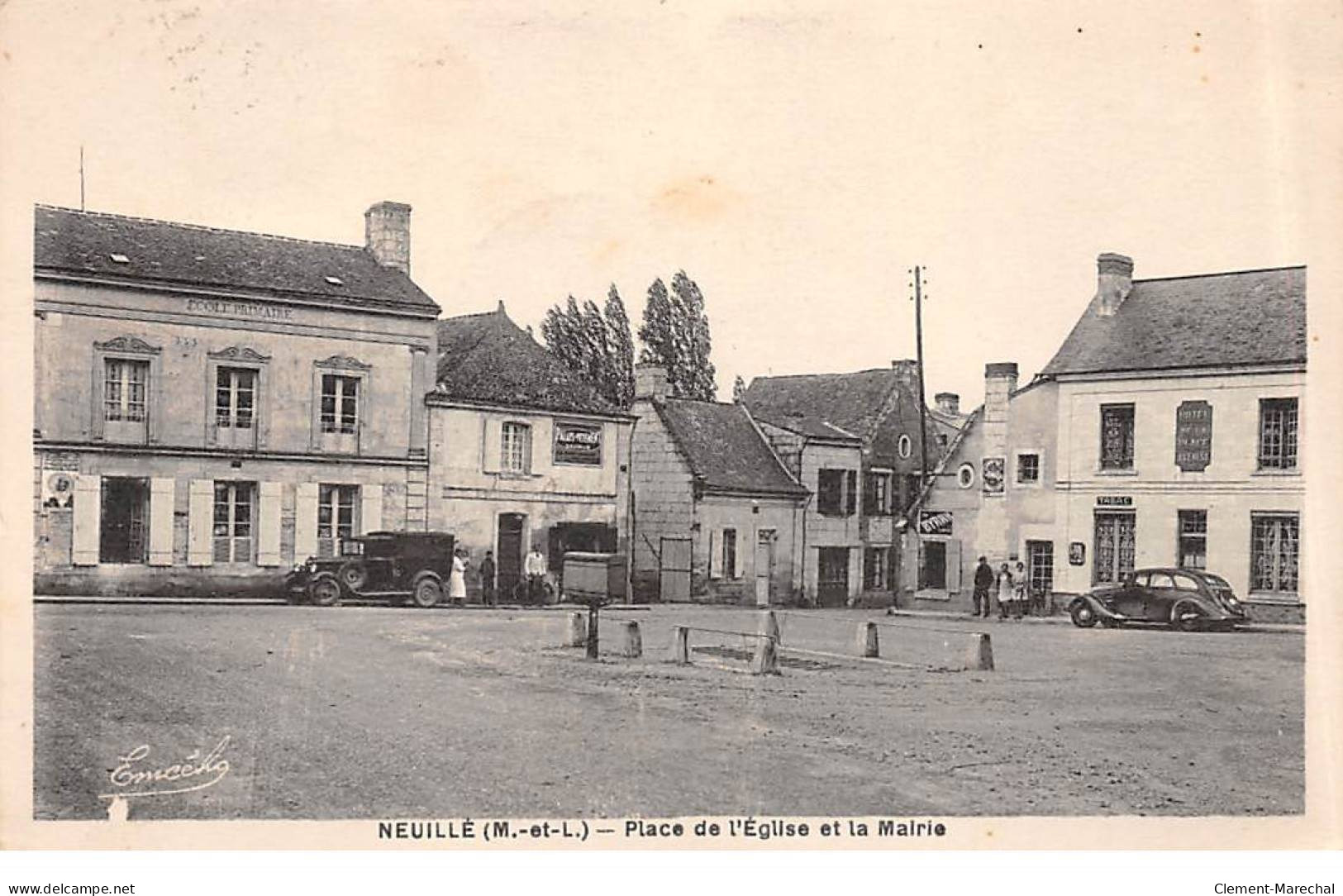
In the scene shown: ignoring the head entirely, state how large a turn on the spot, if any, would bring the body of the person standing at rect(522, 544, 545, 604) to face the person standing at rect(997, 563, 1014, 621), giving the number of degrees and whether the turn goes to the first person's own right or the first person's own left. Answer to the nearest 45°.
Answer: approximately 90° to the first person's own left

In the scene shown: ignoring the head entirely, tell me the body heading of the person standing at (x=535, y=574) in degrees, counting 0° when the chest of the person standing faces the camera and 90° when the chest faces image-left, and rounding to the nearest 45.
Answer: approximately 0°

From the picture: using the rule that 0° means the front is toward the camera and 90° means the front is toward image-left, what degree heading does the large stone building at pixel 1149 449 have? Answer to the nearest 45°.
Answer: approximately 0°
